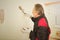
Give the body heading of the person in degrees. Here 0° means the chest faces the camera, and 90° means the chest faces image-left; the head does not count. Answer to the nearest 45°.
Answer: approximately 90°
